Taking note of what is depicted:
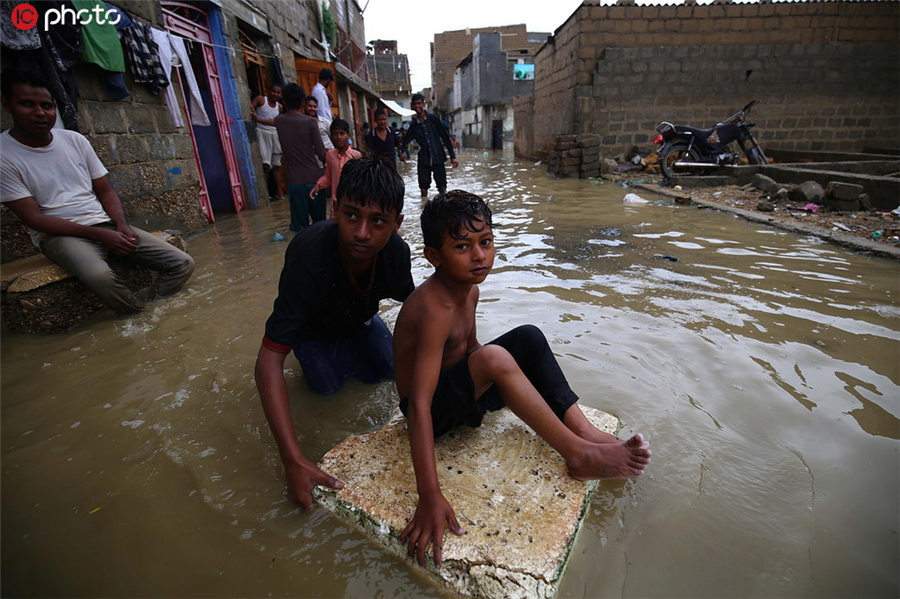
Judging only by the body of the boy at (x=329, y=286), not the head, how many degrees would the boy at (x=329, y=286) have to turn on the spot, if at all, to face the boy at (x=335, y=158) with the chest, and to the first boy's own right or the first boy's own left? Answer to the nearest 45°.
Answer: approximately 180°

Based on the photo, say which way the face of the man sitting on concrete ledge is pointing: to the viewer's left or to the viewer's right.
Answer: to the viewer's right

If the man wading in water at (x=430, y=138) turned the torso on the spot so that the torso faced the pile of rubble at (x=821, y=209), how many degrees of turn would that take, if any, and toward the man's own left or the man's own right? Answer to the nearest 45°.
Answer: approximately 45° to the man's own left

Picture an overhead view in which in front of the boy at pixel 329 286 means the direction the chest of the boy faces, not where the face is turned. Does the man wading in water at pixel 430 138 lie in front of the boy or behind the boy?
behind

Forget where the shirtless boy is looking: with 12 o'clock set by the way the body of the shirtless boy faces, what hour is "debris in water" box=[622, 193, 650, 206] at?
The debris in water is roughly at 8 o'clock from the shirtless boy.

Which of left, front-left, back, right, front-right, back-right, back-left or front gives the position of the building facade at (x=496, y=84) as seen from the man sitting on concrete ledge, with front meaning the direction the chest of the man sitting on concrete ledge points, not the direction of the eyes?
left

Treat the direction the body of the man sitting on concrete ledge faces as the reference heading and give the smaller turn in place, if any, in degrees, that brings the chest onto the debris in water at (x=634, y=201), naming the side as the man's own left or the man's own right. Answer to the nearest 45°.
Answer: approximately 45° to the man's own left

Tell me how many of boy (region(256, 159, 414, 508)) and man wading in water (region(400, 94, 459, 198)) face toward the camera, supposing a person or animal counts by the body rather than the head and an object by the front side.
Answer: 2

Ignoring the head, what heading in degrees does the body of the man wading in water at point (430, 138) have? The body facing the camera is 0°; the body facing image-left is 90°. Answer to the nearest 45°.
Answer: approximately 0°

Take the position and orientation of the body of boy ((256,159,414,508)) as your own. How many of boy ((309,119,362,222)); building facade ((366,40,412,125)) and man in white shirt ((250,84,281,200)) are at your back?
3

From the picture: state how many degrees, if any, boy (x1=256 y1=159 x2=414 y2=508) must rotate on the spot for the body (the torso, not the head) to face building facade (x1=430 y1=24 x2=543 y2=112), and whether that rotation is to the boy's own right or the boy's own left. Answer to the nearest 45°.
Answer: approximately 180°

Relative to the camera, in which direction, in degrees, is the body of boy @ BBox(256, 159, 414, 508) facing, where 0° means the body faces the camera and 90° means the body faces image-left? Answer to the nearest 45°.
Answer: approximately 0°

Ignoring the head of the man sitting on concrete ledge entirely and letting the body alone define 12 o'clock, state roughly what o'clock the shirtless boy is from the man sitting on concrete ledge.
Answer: The shirtless boy is roughly at 1 o'clock from the man sitting on concrete ledge.

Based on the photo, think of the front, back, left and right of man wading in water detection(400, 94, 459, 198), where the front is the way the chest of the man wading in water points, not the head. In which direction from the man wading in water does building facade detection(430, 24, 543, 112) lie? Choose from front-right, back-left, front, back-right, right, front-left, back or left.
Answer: back
